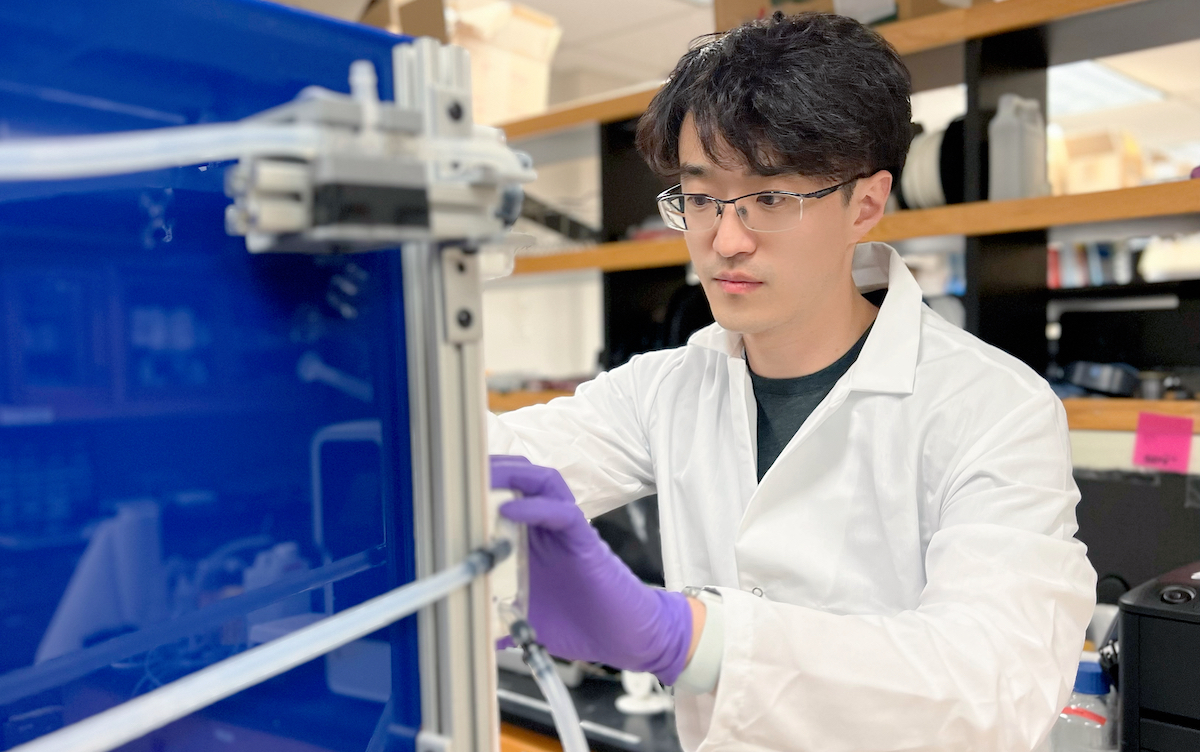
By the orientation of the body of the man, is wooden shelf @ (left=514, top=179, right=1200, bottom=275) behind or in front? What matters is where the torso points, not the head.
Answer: behind

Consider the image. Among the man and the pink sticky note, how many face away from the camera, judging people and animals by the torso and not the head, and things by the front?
0

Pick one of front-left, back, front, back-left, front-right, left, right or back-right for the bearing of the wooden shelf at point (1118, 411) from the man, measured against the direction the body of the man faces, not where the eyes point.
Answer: back

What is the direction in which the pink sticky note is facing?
toward the camera

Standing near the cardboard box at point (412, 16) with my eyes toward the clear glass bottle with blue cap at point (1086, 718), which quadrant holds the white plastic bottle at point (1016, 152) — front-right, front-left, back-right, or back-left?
front-left

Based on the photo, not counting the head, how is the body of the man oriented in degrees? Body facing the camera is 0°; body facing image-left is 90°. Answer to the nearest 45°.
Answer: approximately 45°

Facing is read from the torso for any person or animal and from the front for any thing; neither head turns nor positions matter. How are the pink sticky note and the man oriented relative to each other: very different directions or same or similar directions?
same or similar directions

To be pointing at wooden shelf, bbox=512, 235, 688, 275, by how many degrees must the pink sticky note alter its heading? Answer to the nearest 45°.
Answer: approximately 90° to its right

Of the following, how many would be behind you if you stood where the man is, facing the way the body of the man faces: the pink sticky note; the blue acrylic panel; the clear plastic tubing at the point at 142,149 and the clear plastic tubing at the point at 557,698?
1

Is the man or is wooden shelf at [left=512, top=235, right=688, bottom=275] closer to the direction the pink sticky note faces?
the man

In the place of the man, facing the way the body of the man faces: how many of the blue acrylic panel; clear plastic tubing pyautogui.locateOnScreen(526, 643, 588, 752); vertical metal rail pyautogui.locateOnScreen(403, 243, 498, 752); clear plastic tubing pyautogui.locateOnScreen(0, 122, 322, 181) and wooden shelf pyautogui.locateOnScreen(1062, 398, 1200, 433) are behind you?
1

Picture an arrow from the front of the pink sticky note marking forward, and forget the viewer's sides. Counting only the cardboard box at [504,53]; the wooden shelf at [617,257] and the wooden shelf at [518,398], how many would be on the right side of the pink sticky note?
3

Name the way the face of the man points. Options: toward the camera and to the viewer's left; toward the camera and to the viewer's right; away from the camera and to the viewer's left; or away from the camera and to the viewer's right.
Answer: toward the camera and to the viewer's left

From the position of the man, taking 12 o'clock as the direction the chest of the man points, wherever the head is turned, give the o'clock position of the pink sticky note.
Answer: The pink sticky note is roughly at 6 o'clock from the man.

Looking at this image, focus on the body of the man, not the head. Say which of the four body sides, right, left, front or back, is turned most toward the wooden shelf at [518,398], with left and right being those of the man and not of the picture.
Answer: right
